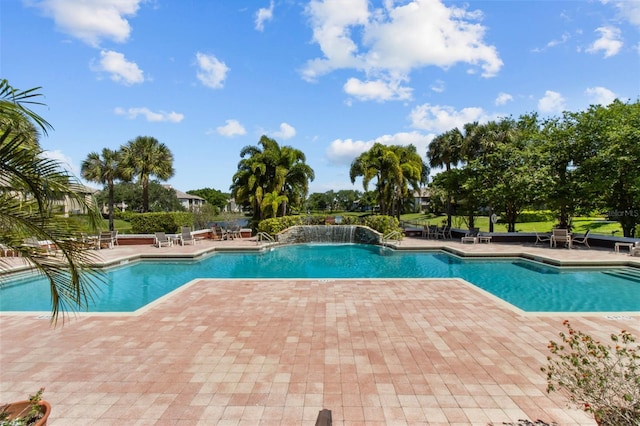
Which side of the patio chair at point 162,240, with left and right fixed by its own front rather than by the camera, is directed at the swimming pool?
front

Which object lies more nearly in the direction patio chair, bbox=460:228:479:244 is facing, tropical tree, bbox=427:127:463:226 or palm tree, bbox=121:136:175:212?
the palm tree

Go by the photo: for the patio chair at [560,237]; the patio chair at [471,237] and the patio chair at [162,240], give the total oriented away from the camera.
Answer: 0

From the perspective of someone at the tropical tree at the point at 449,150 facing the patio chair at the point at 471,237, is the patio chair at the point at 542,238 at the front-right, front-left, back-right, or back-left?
front-left

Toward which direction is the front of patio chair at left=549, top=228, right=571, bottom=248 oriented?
toward the camera

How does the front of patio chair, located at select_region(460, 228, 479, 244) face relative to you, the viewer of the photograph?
facing the viewer and to the left of the viewer

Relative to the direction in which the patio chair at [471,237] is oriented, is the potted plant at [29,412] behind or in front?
in front

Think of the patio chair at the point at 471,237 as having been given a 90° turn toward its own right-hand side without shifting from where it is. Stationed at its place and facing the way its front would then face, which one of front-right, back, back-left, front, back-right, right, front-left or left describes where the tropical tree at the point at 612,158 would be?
back-right

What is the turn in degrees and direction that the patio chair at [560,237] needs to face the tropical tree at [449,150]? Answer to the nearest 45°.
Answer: approximately 135° to its right

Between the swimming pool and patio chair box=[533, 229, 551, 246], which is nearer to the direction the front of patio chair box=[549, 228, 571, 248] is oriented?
the swimming pool

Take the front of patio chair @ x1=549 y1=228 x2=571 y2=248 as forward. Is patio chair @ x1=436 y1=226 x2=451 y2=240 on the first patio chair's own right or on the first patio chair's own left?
on the first patio chair's own right

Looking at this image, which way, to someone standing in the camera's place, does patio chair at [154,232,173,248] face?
facing the viewer and to the right of the viewer

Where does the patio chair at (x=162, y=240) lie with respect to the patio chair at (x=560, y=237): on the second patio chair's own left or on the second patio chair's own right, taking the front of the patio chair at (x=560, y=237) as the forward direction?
on the second patio chair's own right

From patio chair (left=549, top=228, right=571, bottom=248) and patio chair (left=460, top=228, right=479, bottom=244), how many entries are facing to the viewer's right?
0

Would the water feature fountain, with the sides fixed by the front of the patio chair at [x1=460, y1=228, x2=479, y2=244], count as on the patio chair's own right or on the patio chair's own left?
on the patio chair's own right

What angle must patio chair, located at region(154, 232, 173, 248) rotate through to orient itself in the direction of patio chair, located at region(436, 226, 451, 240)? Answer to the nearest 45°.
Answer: approximately 45° to its left
